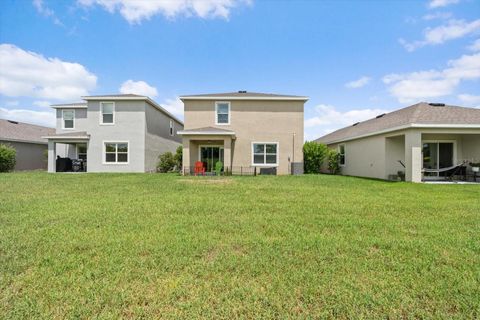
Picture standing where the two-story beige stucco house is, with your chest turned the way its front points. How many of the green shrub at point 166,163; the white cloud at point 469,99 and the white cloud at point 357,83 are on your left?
1

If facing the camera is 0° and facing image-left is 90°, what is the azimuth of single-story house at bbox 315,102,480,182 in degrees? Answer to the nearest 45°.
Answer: approximately 135°

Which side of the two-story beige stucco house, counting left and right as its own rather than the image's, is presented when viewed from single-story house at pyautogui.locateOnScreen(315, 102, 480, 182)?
right

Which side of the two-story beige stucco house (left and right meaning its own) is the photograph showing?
back
